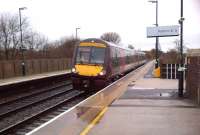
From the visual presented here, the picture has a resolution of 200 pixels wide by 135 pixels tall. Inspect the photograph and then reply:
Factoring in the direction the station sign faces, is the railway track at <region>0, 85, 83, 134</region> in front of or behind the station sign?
in front

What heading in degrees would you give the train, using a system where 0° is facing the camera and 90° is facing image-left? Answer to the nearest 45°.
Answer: approximately 45°

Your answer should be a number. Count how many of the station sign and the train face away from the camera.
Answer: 0
